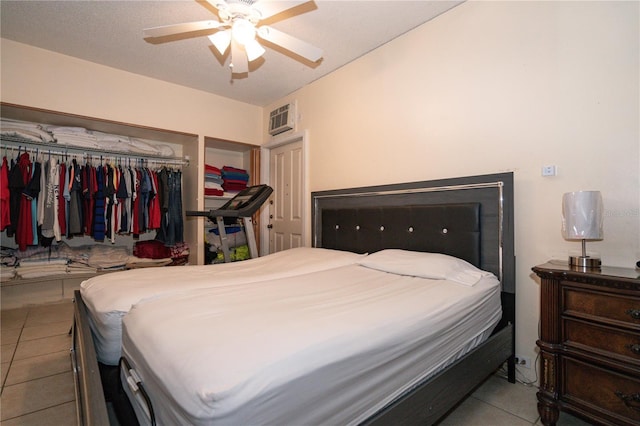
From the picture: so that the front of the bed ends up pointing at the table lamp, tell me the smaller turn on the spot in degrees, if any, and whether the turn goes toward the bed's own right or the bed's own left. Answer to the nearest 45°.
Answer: approximately 90° to the bed's own left

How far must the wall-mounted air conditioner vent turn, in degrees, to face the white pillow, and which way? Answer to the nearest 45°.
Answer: approximately 90° to its left

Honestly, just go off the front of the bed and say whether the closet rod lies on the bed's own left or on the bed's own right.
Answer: on the bed's own right

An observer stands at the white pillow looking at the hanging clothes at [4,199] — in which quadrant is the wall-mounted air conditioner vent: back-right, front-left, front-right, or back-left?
front-right

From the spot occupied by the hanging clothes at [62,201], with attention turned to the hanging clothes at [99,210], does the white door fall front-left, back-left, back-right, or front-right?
front-right

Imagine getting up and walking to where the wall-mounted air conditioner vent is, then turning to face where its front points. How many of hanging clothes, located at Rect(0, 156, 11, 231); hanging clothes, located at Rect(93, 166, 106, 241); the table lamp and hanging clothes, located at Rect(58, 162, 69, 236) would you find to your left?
1

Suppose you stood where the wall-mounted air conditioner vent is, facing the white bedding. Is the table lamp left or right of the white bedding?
left

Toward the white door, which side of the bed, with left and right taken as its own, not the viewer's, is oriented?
right

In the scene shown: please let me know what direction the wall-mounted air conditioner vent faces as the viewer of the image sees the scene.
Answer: facing the viewer and to the left of the viewer

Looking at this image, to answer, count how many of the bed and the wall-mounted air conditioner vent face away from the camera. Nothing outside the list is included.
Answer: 0

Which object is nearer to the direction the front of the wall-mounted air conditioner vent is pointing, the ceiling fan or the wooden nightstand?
the ceiling fan

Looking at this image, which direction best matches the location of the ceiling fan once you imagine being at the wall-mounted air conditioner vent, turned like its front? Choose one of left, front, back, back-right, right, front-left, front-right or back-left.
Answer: front-left

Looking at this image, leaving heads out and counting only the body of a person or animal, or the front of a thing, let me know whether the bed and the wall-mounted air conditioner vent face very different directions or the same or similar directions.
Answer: same or similar directions
